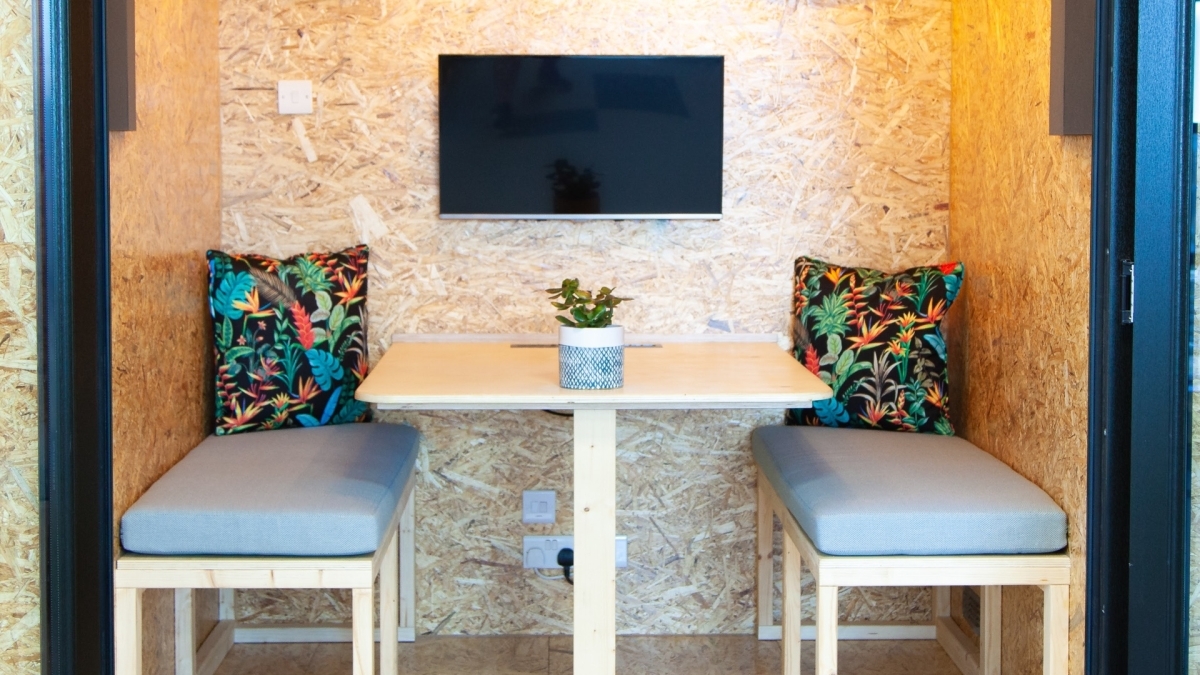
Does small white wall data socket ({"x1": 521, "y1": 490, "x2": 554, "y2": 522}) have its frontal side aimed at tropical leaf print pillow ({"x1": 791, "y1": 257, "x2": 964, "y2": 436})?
no

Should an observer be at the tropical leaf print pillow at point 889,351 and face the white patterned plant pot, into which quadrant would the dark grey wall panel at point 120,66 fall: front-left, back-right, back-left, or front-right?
front-left

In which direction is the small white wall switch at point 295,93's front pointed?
toward the camera

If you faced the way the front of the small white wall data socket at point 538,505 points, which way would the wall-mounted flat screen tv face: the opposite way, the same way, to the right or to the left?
the same way

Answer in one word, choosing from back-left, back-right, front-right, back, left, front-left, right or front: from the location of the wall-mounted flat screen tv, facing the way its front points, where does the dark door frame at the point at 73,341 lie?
front-right

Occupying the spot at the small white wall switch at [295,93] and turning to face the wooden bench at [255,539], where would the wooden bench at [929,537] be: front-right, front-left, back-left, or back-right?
front-left

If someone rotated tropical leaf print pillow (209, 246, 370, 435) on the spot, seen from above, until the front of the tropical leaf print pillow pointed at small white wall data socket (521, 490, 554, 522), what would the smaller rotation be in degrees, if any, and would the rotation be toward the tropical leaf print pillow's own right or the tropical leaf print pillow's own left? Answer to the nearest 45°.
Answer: approximately 90° to the tropical leaf print pillow's own left

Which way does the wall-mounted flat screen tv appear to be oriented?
toward the camera

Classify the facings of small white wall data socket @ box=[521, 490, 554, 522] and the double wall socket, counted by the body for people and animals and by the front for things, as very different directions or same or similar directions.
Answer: same or similar directions

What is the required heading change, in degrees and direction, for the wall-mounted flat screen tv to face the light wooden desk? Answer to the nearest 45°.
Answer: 0° — it already faces it

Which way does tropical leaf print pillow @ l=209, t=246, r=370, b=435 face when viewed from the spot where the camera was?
facing the viewer

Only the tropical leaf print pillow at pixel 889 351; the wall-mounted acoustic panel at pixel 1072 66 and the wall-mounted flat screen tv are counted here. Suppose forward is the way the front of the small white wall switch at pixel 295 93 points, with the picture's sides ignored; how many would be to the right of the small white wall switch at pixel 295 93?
0
